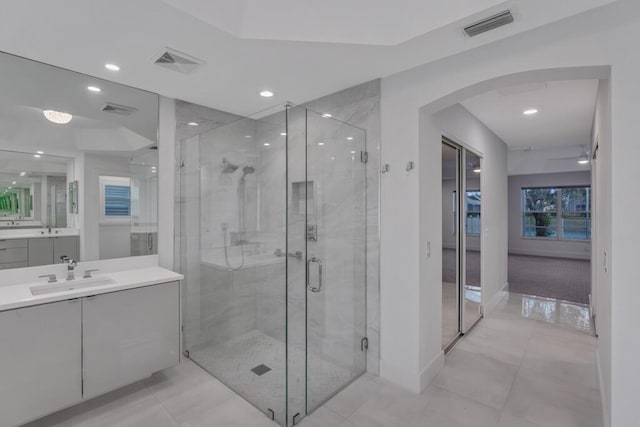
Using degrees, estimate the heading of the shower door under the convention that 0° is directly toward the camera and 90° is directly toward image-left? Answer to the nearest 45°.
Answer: approximately 315°

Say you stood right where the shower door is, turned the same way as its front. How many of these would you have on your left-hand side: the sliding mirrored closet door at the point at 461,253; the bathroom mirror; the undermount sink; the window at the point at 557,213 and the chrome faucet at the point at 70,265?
2

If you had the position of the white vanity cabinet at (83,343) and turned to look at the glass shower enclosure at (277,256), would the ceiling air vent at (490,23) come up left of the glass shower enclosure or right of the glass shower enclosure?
right

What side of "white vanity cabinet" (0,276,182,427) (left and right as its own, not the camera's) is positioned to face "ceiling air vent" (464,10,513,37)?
front

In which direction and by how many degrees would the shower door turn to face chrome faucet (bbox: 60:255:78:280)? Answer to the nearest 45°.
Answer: approximately 135° to its right

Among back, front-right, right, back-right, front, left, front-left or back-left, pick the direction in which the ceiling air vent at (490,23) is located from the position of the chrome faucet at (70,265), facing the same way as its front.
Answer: front

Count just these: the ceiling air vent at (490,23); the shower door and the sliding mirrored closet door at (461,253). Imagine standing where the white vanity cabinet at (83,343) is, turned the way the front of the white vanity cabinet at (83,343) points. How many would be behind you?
0

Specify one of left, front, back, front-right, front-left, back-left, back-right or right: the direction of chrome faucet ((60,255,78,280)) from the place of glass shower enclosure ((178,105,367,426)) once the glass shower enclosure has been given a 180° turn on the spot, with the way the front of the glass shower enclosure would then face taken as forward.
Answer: front-left

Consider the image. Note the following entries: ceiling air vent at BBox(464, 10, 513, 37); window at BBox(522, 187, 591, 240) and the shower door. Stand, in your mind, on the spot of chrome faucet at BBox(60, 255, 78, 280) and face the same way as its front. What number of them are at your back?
0

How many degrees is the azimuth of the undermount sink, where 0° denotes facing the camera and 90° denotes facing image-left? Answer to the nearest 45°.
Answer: approximately 315°

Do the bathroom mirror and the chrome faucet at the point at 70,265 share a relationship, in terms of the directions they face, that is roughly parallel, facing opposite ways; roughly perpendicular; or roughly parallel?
roughly parallel

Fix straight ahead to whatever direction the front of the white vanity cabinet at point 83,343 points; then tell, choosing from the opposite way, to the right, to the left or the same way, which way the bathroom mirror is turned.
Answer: the same way

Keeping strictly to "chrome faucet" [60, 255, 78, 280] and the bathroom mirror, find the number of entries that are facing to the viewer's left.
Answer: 0

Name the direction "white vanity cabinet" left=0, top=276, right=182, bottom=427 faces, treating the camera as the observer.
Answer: facing the viewer and to the right of the viewer

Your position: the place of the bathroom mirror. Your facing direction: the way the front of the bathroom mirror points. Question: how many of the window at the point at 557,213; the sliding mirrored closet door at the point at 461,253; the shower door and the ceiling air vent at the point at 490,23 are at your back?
0

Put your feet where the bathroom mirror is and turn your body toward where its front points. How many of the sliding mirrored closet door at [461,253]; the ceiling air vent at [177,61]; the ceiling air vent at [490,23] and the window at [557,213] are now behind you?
0

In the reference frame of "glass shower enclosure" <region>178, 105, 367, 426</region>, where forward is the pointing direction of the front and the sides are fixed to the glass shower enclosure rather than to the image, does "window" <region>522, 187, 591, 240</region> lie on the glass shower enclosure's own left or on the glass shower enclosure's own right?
on the glass shower enclosure's own left
